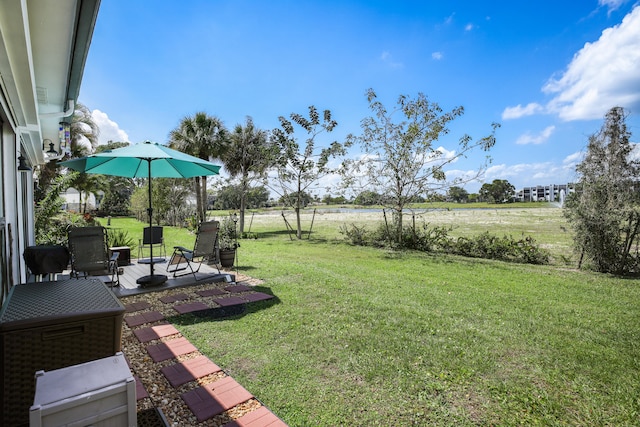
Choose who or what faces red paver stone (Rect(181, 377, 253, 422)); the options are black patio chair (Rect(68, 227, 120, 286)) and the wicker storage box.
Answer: the wicker storage box

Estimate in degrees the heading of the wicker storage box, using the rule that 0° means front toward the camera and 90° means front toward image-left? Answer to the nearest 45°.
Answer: approximately 270°

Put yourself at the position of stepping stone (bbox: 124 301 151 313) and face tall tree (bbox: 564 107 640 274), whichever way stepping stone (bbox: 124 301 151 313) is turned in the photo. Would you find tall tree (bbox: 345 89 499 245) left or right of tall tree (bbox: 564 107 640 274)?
left

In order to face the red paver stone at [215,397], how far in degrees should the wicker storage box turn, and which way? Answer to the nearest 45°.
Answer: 0° — it already faces it

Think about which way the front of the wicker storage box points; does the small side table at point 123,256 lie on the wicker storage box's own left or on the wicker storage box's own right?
on the wicker storage box's own left

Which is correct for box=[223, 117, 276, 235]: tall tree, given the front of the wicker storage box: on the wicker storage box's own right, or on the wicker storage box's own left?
on the wicker storage box's own left

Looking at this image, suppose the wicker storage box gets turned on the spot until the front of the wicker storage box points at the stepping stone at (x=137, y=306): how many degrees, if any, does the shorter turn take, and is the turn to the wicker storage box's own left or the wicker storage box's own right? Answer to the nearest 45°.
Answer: approximately 90° to the wicker storage box's own left

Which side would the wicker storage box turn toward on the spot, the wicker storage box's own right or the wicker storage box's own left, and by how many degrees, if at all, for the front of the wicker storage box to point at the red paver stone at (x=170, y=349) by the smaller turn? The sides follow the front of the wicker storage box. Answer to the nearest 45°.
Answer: approximately 45° to the wicker storage box's own left

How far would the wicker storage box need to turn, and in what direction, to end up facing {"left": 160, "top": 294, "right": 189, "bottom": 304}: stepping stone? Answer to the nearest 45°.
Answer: approximately 45° to its left
